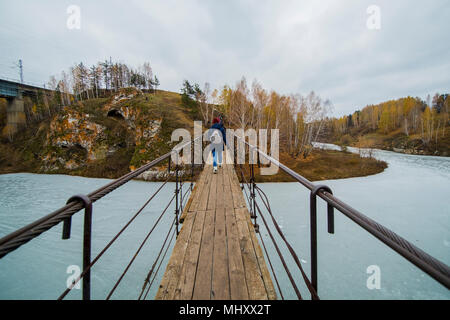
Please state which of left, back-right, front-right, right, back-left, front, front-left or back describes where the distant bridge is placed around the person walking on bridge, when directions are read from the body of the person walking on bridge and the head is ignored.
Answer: front-left

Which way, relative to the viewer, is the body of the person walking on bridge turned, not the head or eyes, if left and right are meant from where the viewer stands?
facing away from the viewer
